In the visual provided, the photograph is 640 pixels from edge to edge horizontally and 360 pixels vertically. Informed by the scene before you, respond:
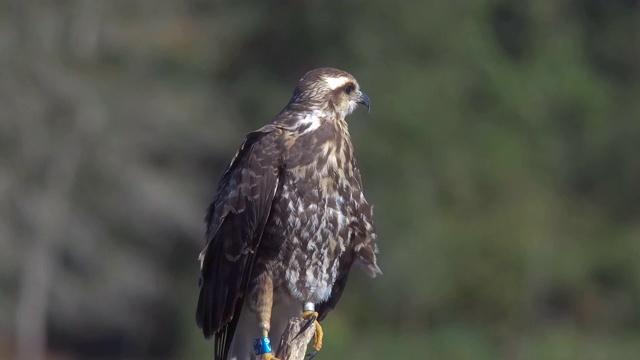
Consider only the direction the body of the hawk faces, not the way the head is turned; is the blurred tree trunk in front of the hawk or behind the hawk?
behind
